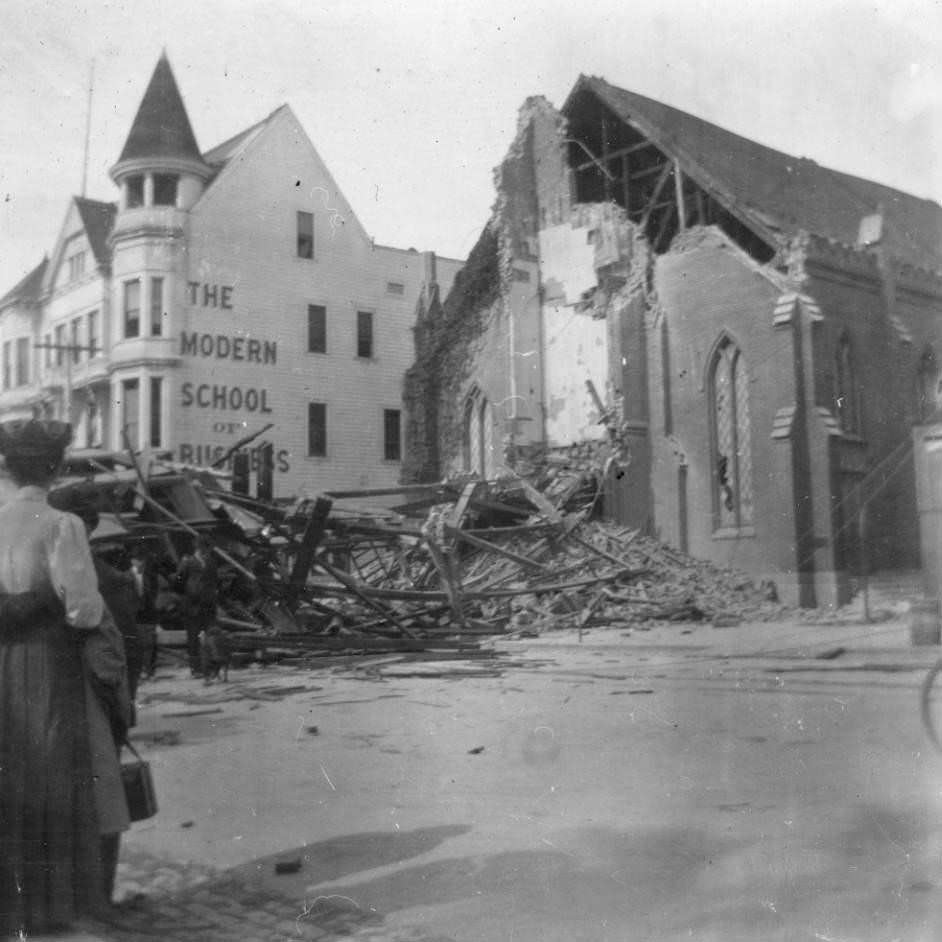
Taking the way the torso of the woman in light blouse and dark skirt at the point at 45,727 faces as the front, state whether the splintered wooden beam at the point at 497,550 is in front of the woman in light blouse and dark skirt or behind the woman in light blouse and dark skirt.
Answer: in front

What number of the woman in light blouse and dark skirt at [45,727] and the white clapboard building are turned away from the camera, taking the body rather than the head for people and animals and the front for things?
1

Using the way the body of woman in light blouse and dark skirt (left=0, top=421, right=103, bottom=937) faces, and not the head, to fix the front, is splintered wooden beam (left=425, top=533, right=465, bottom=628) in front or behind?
in front

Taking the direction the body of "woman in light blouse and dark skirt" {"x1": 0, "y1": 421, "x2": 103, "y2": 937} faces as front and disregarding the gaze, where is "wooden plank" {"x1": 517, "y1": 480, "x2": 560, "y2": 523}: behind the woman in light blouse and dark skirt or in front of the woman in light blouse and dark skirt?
in front

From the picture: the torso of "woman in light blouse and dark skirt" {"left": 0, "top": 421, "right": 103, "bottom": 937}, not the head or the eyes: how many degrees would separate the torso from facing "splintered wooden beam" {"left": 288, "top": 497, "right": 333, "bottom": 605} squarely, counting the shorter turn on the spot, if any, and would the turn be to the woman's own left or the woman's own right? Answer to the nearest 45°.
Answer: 0° — they already face it

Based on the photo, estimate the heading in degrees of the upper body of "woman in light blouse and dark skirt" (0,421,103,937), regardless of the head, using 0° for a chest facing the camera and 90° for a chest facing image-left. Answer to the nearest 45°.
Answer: approximately 180°

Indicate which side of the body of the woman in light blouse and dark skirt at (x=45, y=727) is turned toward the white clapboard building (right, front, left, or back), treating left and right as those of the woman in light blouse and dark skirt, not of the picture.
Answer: front

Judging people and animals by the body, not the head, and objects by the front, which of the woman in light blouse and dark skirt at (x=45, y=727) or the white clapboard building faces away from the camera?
the woman in light blouse and dark skirt
